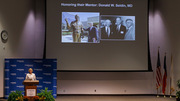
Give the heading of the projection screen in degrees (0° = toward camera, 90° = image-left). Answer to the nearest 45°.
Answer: approximately 0°
